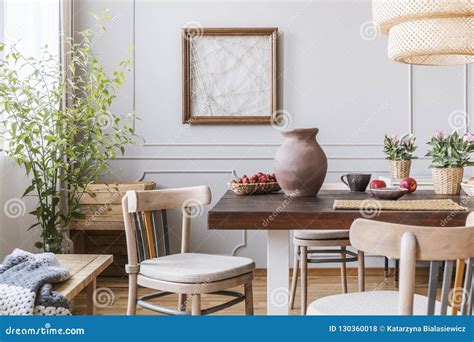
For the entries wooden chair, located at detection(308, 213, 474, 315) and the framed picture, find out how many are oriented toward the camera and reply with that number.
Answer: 1

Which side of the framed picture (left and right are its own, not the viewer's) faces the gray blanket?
front

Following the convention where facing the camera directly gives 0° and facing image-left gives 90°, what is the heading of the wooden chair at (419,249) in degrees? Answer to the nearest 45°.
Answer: approximately 135°

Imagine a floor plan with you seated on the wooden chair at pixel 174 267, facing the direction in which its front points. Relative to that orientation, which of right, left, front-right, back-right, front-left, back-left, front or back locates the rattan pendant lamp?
front-left

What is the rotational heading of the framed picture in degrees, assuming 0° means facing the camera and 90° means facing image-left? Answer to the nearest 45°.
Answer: approximately 0°

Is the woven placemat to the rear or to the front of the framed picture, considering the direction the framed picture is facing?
to the front

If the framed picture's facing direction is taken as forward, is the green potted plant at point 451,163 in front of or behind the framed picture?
in front

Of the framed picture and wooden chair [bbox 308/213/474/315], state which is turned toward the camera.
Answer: the framed picture

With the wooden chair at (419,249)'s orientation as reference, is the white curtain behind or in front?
in front

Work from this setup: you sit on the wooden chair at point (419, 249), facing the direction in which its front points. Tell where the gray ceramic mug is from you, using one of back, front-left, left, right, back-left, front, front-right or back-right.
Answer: front-right
